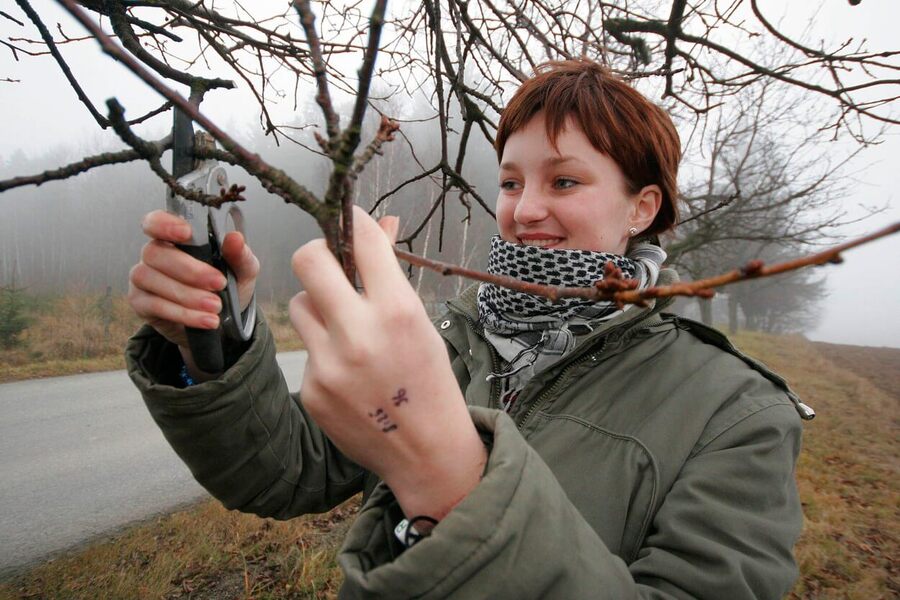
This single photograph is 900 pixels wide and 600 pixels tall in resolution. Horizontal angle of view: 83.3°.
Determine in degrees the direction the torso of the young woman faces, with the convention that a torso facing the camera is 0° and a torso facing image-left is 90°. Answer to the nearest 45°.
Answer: approximately 45°

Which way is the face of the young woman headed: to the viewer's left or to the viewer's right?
to the viewer's left

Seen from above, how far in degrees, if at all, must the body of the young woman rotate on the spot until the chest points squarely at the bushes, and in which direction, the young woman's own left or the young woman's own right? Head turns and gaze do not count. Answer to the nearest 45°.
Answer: approximately 90° to the young woman's own right
